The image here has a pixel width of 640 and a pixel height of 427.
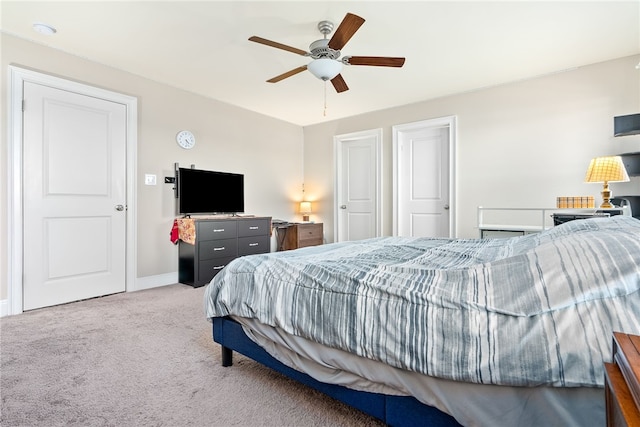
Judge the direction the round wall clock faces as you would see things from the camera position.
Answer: facing the viewer and to the right of the viewer

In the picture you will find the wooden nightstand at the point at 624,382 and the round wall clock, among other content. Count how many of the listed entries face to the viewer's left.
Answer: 1

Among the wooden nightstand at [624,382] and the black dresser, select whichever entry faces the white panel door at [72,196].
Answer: the wooden nightstand

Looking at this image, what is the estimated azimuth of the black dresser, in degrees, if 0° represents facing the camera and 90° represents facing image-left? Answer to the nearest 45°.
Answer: approximately 315°

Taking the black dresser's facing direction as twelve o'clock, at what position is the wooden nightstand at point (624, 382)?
The wooden nightstand is roughly at 1 o'clock from the black dresser.

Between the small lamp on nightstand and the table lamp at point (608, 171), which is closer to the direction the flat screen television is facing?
the table lamp

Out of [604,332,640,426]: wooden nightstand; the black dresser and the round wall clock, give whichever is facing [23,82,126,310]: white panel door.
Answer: the wooden nightstand

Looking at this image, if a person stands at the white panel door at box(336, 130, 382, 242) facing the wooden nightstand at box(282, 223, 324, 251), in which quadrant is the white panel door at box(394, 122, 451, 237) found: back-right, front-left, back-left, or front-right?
back-left

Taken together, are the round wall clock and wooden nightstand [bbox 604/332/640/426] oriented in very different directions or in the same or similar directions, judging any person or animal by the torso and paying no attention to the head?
very different directions

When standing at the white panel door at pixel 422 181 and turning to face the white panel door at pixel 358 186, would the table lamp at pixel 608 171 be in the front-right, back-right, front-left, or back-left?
back-left

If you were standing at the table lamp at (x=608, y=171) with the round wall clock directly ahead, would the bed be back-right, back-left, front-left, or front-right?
front-left

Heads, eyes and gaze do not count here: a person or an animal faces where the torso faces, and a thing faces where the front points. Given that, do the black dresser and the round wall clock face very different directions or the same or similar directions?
same or similar directions

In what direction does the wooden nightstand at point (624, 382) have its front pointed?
to the viewer's left

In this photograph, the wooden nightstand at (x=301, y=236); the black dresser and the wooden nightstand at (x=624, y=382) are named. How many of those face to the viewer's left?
1

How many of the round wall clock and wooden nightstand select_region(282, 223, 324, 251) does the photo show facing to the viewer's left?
0

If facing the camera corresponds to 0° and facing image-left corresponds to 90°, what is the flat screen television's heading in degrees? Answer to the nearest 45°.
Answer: approximately 315°

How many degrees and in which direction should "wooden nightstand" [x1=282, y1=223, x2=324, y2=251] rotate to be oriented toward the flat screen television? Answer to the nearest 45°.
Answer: approximately 90° to its right

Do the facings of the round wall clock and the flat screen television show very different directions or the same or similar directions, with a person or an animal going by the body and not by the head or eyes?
same or similar directions

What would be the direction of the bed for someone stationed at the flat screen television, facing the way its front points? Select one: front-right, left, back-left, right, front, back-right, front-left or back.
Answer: front-right

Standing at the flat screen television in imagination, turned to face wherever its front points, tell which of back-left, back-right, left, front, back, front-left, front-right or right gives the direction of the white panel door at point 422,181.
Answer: front-left
